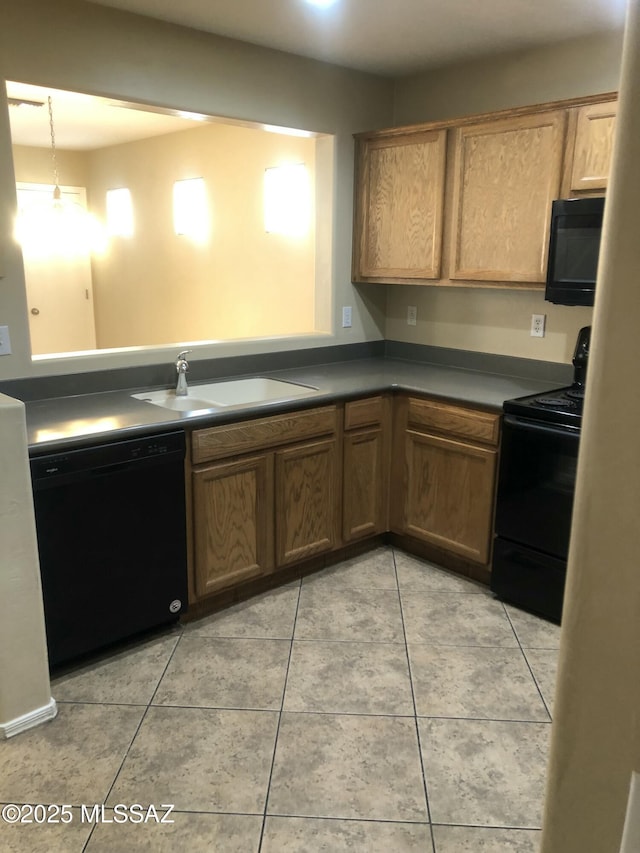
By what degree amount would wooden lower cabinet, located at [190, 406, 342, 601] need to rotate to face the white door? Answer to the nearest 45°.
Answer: approximately 180°

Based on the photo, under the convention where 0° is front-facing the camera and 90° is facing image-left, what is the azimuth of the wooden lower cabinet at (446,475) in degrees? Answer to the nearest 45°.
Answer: approximately 45°

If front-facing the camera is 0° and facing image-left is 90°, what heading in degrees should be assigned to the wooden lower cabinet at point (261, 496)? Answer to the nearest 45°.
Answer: approximately 315°

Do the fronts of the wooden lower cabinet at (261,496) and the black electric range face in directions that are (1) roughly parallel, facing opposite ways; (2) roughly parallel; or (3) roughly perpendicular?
roughly perpendicular

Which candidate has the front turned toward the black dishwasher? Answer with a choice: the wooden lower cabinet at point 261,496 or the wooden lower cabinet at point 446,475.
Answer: the wooden lower cabinet at point 446,475

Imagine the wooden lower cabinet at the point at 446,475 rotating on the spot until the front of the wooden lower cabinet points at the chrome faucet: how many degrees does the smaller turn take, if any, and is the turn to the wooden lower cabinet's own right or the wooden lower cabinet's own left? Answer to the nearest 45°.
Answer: approximately 45° to the wooden lower cabinet's own right

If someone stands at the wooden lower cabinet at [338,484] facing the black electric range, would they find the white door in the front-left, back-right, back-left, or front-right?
back-left

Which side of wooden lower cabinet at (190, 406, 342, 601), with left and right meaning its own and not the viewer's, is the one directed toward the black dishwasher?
right
